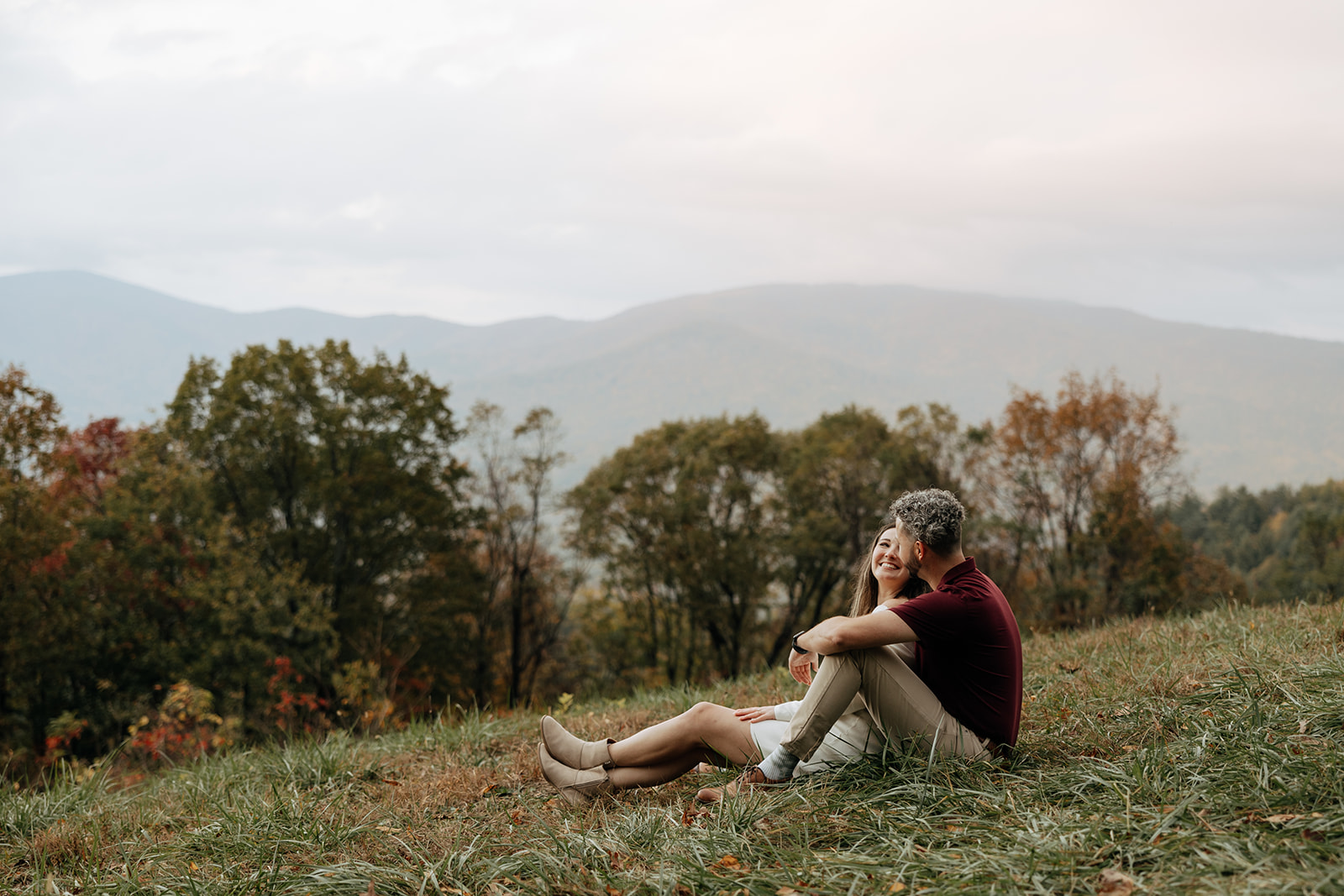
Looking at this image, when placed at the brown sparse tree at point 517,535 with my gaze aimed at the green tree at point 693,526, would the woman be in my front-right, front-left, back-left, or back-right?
front-right

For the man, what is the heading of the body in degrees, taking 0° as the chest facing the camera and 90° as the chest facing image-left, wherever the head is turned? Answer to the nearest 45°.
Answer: approximately 90°

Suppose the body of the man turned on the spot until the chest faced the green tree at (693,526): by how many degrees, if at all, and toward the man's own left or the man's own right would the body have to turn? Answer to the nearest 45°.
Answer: approximately 90° to the man's own right

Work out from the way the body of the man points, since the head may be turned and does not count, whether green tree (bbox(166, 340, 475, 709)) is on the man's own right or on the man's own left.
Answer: on the man's own right

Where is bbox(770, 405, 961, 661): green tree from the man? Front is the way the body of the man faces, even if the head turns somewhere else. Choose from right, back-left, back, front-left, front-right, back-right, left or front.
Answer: right

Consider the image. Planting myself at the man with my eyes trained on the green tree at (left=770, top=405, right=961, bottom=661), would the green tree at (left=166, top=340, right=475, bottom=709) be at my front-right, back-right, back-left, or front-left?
front-left

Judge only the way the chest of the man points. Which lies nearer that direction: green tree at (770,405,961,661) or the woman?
the woman

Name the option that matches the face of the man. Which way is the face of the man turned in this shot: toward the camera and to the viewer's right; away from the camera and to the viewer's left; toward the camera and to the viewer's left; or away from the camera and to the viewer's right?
away from the camera and to the viewer's left

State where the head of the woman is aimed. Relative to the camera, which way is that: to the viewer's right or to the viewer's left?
to the viewer's right

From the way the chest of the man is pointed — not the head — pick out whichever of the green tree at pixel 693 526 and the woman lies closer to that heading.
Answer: the woman

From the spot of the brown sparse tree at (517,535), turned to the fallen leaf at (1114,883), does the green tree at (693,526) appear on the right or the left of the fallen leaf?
left
